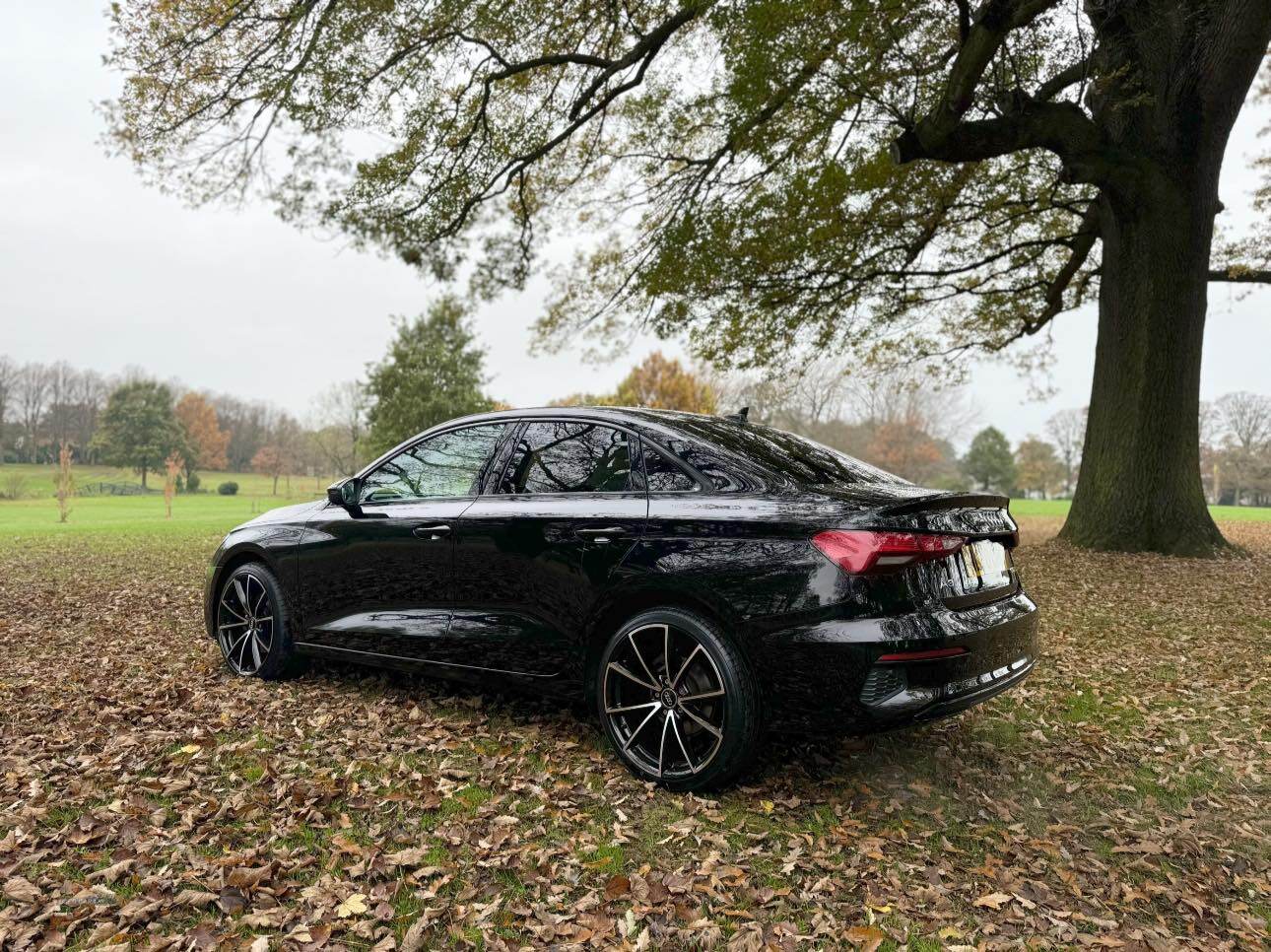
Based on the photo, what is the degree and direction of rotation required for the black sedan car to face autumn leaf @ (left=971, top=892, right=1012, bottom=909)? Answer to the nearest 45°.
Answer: approximately 180°

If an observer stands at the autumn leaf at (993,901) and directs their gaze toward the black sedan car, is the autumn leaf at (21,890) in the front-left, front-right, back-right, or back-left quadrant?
front-left

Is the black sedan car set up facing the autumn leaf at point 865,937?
no

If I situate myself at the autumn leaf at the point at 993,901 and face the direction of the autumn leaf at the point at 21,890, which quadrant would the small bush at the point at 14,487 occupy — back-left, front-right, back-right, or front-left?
front-right

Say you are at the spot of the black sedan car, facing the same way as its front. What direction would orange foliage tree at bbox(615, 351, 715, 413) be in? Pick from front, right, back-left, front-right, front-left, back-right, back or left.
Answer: front-right

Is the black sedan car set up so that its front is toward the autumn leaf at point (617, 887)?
no

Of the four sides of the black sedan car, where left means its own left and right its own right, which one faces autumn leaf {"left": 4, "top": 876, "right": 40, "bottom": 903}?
left

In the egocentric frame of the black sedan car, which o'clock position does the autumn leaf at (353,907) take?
The autumn leaf is roughly at 9 o'clock from the black sedan car.

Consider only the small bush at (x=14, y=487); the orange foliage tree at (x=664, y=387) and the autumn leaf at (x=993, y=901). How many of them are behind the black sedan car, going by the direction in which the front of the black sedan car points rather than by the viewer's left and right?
1

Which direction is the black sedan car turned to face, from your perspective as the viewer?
facing away from the viewer and to the left of the viewer

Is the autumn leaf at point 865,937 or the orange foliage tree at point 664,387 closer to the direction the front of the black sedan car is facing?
the orange foliage tree

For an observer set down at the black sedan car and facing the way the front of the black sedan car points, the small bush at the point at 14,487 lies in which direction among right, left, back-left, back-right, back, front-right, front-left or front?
front
